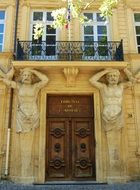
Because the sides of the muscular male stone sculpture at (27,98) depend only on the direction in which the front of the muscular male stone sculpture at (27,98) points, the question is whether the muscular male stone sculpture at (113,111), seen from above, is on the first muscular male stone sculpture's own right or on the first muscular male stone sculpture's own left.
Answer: on the first muscular male stone sculpture's own left

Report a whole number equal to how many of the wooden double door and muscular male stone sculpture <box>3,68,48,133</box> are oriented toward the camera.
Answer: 2

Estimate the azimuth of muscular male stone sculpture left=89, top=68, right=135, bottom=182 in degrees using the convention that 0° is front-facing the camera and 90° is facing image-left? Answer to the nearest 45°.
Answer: approximately 0°

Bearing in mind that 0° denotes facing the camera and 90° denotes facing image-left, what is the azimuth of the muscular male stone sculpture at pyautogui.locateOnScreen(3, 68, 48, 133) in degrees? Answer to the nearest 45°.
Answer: approximately 0°
